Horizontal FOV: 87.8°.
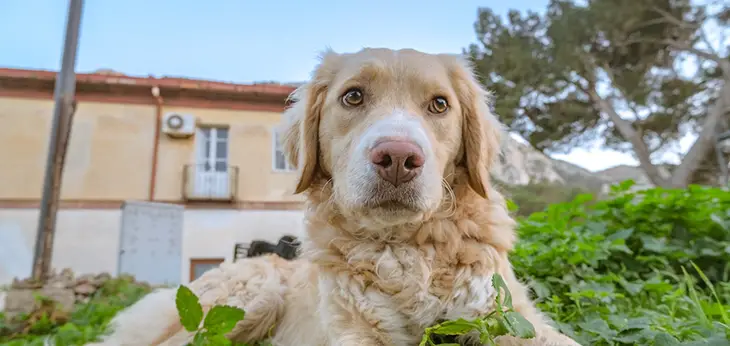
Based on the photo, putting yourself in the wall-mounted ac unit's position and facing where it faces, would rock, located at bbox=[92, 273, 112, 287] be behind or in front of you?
in front

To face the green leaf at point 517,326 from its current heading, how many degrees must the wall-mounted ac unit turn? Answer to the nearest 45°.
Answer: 0° — it already faces it

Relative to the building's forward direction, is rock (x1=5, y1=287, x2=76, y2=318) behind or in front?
in front

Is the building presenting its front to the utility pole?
yes

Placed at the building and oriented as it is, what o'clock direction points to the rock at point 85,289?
The rock is roughly at 12 o'clock from the building.

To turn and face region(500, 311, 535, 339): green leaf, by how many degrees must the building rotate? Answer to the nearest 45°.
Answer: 0° — it already faces it

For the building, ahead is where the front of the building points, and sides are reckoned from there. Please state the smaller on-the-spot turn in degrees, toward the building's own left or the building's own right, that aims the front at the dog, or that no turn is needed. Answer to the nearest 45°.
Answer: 0° — it already faces it

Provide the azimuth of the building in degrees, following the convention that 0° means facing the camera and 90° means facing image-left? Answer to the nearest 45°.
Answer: approximately 0°

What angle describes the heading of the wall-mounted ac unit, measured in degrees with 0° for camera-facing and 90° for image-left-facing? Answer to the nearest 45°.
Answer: approximately 0°

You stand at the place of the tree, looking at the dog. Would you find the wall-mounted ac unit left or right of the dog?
right
